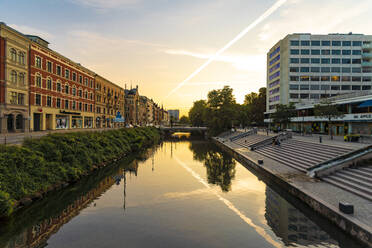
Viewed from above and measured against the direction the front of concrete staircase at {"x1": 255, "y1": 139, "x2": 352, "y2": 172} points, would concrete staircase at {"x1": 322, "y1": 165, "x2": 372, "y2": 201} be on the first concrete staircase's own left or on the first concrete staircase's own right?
on the first concrete staircase's own left

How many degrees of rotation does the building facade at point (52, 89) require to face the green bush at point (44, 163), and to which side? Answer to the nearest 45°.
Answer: approximately 45° to its right

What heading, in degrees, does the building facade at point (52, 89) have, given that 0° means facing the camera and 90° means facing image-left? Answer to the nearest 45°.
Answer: approximately 315°

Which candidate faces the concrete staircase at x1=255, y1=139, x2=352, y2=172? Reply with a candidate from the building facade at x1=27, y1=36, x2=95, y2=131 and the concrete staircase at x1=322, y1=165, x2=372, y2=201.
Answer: the building facade

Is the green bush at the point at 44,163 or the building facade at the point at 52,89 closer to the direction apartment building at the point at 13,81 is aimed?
the green bush

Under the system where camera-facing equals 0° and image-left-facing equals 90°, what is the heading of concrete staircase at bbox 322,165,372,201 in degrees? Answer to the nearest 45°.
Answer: approximately 45°

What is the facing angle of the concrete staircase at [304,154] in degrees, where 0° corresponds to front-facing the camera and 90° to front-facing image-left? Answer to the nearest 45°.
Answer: approximately 45°

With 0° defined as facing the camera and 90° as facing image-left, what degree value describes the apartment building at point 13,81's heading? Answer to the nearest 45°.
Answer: approximately 315°
